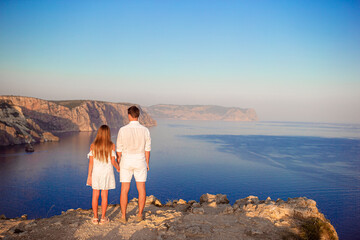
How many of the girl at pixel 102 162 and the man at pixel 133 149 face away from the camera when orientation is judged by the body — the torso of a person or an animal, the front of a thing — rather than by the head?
2

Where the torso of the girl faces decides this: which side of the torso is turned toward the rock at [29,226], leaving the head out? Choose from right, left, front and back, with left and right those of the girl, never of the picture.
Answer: left

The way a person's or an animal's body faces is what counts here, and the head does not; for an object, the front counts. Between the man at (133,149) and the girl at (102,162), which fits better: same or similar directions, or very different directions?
same or similar directions

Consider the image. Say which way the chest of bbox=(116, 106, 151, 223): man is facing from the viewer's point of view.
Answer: away from the camera

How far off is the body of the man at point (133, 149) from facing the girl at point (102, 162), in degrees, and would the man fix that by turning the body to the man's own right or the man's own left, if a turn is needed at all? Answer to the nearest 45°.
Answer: approximately 45° to the man's own left

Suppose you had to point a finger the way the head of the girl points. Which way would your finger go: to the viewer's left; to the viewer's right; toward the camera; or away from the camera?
away from the camera

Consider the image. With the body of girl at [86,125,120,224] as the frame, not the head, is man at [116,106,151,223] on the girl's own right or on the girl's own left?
on the girl's own right

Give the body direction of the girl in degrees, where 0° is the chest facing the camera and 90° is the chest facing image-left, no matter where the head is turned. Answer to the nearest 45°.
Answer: approximately 180°
